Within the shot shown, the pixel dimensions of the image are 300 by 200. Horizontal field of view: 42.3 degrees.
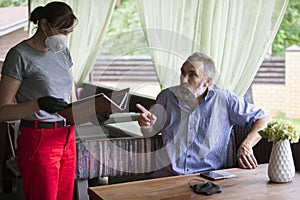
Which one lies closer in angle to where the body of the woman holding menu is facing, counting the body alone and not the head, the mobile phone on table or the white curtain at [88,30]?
the mobile phone on table

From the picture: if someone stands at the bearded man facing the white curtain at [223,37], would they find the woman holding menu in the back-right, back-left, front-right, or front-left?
back-left

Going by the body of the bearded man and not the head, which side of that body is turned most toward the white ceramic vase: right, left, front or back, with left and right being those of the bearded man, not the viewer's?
left

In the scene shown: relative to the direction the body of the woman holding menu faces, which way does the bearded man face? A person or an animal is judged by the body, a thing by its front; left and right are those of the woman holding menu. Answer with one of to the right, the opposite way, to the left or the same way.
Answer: to the right

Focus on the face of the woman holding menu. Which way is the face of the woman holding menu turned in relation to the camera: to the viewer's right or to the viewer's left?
to the viewer's right

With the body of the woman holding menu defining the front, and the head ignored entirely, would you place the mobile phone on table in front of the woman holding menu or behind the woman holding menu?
in front

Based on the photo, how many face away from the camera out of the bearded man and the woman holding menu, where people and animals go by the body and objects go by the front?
0

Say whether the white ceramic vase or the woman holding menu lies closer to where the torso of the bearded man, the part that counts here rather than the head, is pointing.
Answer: the woman holding menu

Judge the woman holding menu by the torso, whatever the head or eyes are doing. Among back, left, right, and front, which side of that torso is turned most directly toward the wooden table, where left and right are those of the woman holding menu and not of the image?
front

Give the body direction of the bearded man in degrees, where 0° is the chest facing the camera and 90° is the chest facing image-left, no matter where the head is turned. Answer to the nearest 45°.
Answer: approximately 45°

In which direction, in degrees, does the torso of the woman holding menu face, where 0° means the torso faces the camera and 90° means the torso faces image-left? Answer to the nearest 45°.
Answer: approximately 315°

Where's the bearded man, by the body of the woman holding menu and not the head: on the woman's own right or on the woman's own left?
on the woman's own left
